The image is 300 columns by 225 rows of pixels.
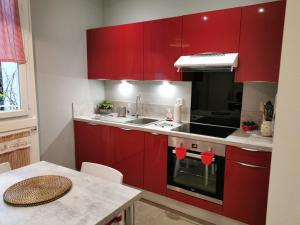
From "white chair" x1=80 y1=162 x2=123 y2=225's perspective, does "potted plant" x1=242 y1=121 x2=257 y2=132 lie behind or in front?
behind

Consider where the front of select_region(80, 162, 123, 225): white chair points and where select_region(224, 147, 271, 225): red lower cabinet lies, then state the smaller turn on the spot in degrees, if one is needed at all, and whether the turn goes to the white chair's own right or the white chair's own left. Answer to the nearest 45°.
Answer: approximately 135° to the white chair's own left

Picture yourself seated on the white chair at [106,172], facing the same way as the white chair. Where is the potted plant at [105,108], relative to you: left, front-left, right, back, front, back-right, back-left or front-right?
back-right

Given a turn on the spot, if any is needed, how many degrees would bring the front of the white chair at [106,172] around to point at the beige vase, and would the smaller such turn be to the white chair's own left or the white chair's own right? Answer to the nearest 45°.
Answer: approximately 135° to the white chair's own left

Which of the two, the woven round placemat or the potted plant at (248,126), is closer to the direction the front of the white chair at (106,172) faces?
the woven round placemat

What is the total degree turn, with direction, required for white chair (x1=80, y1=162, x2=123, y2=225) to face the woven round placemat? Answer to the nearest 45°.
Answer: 0° — it already faces it

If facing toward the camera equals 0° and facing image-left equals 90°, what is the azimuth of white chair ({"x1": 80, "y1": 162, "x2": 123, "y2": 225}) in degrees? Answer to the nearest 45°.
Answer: approximately 45°

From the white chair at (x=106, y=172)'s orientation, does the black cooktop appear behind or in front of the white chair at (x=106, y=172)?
behind

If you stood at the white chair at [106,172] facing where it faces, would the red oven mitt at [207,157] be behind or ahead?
behind

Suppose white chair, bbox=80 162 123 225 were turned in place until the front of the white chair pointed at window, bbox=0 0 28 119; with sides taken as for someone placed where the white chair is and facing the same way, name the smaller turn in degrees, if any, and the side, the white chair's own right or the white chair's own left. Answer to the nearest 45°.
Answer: approximately 90° to the white chair's own right
